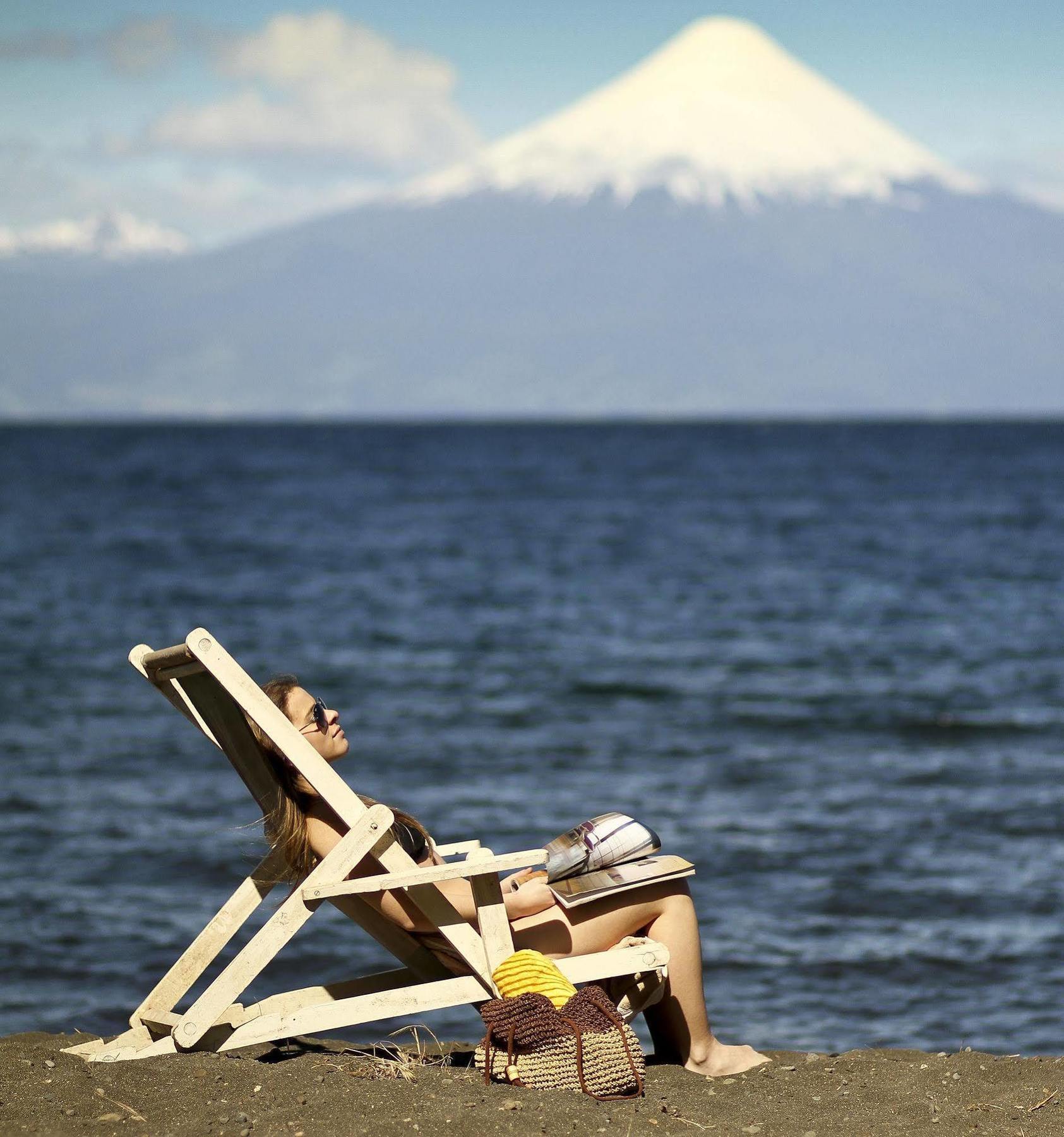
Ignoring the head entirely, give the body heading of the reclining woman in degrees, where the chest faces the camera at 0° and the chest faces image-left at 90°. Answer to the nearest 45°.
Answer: approximately 270°

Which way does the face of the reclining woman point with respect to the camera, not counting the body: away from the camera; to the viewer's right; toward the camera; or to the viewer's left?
to the viewer's right
